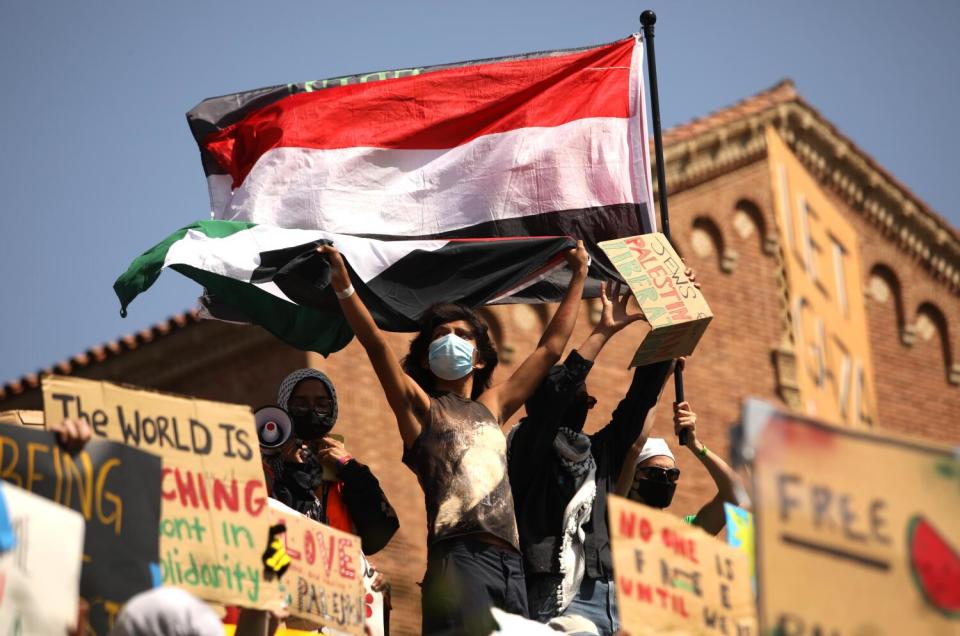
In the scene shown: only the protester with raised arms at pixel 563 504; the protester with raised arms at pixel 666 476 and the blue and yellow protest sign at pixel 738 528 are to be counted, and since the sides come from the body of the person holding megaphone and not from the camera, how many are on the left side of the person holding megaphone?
3

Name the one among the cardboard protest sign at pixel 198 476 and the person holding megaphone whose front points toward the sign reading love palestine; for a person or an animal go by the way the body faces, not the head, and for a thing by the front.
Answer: the person holding megaphone

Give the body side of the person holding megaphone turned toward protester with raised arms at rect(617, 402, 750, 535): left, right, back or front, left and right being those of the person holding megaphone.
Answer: left

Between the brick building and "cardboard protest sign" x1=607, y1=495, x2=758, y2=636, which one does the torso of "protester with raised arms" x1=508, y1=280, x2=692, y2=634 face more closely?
the cardboard protest sign

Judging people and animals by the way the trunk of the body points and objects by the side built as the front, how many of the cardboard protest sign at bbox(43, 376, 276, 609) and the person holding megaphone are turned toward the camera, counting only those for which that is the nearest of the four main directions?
2

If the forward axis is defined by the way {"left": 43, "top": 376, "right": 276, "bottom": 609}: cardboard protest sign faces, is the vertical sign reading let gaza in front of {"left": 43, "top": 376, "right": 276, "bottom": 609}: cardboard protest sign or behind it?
behind

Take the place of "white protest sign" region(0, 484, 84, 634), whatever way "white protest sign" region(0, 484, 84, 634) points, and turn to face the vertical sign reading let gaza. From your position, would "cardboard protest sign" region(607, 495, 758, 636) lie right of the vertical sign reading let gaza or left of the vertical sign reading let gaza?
right
